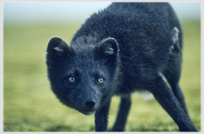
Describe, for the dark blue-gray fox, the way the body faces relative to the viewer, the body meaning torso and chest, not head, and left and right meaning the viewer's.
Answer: facing the viewer and to the left of the viewer
